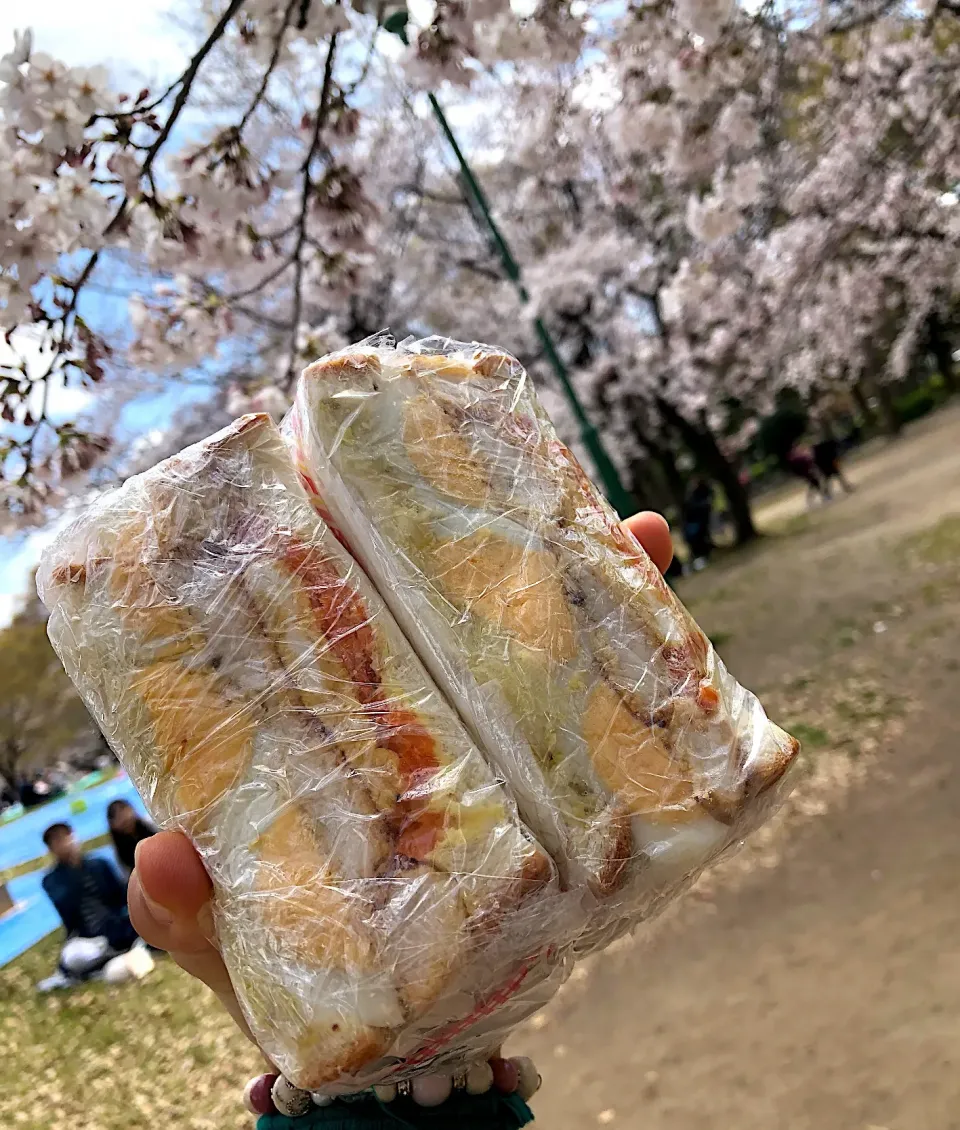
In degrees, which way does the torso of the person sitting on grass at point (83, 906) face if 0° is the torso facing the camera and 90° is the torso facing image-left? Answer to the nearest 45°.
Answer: approximately 0°

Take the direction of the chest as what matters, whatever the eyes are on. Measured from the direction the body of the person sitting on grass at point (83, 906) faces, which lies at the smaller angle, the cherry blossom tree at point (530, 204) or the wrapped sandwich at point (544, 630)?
the wrapped sandwich

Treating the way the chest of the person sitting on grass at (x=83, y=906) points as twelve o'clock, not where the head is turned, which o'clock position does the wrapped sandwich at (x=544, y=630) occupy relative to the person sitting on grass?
The wrapped sandwich is roughly at 12 o'clock from the person sitting on grass.

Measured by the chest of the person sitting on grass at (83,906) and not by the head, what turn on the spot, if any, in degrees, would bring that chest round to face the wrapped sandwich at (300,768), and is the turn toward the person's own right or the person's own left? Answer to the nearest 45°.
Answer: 0° — they already face it
